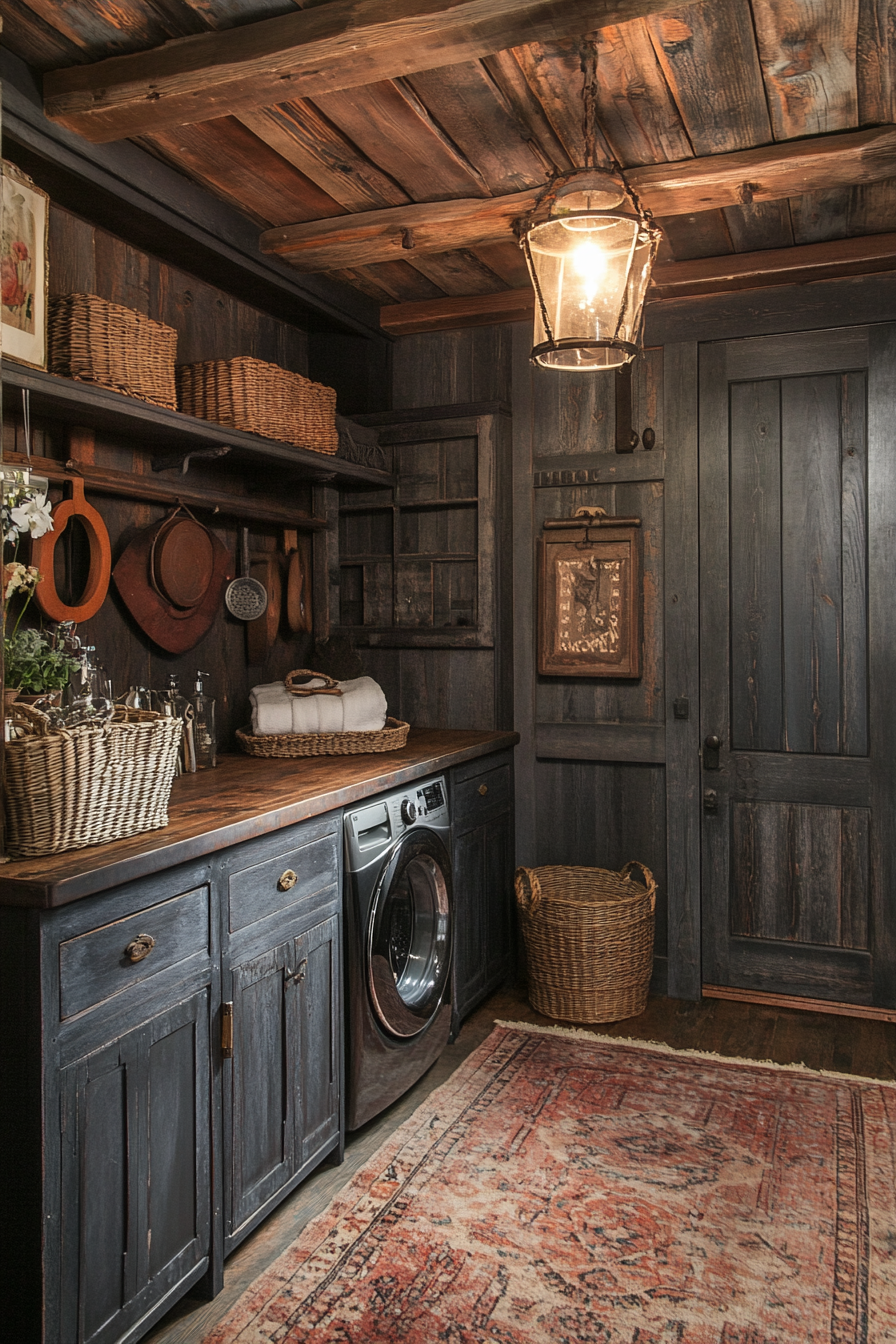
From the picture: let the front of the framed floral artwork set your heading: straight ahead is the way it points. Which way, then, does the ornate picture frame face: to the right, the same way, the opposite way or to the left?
to the right

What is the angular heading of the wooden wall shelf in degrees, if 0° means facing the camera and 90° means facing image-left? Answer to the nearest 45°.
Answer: approximately 315°

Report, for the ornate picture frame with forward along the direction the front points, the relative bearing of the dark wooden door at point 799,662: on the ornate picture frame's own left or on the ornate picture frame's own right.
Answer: on the ornate picture frame's own left

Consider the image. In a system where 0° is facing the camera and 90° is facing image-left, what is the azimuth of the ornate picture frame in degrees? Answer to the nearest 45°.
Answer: approximately 0°

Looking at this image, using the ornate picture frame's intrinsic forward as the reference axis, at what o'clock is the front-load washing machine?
The front-load washing machine is roughly at 1 o'clock from the ornate picture frame.

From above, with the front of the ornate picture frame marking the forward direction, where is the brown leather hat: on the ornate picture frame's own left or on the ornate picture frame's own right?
on the ornate picture frame's own right

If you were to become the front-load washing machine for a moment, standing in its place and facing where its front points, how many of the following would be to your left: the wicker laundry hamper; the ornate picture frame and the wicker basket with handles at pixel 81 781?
2

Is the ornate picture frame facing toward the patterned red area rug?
yes
